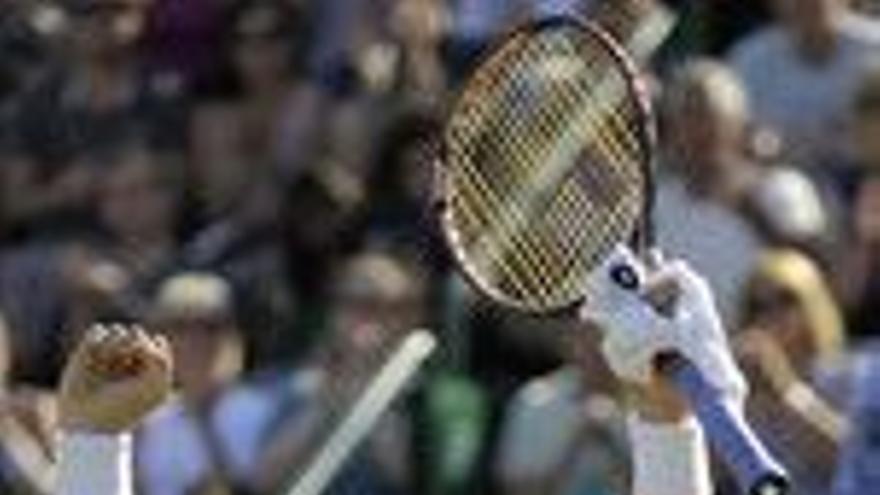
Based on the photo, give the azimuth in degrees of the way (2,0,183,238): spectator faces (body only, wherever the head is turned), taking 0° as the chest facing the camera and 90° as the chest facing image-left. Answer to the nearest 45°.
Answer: approximately 0°

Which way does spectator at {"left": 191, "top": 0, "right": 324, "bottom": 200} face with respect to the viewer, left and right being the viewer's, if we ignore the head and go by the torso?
facing the viewer

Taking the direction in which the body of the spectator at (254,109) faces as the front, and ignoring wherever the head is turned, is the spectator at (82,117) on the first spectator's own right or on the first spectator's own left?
on the first spectator's own right

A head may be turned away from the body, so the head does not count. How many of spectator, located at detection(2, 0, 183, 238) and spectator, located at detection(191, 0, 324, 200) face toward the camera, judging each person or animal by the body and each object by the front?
2

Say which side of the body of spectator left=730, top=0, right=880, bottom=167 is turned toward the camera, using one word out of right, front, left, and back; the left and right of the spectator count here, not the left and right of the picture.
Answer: front

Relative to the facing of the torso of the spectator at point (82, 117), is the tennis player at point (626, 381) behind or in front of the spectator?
in front
